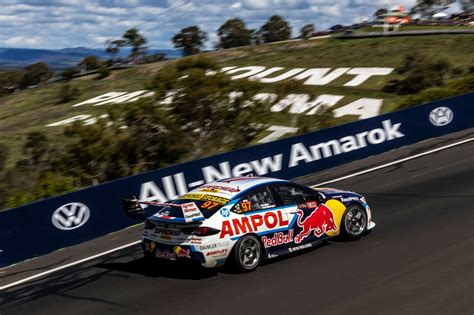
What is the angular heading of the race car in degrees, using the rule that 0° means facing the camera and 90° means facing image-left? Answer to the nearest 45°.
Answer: approximately 225°
